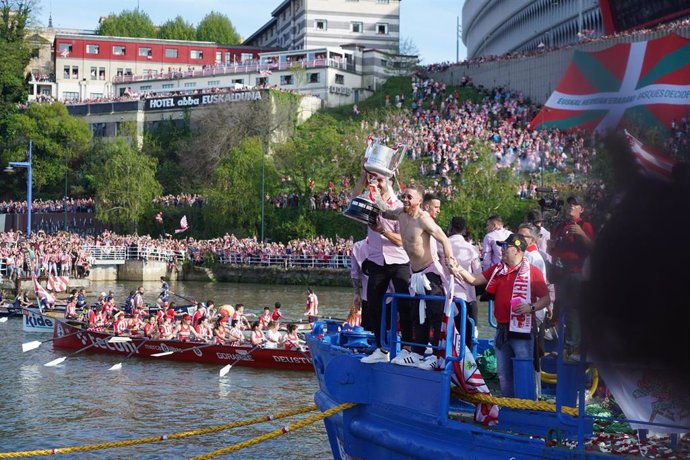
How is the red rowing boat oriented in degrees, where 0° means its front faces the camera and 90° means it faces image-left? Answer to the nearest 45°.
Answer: approximately 90°

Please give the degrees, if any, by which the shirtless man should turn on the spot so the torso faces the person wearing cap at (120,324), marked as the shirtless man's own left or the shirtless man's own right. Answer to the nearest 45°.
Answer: approximately 90° to the shirtless man's own right

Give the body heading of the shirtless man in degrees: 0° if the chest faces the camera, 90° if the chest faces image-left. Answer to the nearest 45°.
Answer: approximately 45°

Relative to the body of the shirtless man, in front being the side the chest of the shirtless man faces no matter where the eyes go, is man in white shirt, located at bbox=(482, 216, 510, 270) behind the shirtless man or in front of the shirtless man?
behind
